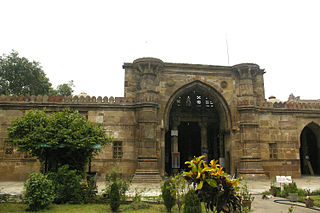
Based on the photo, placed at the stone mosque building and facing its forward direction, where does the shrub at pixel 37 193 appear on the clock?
The shrub is roughly at 1 o'clock from the stone mosque building.

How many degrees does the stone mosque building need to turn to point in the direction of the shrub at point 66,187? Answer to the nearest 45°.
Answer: approximately 45° to its right

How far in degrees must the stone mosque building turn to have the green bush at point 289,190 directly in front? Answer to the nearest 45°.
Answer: approximately 45° to its left

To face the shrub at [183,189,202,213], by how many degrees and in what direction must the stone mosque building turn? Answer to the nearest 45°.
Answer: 0° — it already faces it

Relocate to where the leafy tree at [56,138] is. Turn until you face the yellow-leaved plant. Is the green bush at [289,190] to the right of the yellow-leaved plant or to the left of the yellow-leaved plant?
left

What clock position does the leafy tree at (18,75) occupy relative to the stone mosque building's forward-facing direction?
The leafy tree is roughly at 4 o'clock from the stone mosque building.

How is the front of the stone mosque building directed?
toward the camera

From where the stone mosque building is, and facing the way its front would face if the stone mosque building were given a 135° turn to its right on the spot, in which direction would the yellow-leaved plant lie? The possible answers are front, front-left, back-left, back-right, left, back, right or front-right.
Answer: back-left

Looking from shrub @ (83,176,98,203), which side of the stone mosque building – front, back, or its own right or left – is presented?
front

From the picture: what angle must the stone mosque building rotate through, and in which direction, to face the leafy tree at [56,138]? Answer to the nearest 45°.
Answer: approximately 45° to its right

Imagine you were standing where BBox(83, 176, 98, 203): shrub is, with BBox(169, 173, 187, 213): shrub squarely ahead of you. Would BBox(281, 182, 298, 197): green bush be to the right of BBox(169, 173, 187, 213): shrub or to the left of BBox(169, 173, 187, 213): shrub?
left

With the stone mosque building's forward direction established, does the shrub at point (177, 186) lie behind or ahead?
ahead

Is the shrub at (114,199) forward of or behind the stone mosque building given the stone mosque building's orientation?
forward
